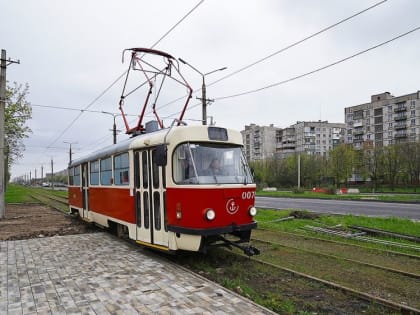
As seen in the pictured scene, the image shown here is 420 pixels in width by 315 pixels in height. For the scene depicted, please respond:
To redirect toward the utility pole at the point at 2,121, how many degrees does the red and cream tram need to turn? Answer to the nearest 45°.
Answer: approximately 180°

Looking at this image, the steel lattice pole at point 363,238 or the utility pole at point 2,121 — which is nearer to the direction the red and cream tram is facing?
the steel lattice pole

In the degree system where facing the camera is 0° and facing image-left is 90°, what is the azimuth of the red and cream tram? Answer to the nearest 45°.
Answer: approximately 315°
